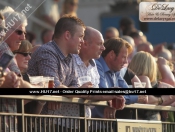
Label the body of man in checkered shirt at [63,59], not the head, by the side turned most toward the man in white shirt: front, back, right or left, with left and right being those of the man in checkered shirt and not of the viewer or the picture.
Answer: left

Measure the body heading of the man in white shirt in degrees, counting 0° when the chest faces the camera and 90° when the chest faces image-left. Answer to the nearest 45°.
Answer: approximately 315°

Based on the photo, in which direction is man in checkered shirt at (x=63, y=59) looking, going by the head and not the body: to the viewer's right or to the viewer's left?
to the viewer's right

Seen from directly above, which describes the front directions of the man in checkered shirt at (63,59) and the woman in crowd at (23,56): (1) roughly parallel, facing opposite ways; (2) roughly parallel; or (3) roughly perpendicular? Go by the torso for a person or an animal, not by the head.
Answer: roughly parallel

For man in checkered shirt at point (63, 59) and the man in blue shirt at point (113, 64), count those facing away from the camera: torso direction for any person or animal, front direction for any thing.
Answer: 0

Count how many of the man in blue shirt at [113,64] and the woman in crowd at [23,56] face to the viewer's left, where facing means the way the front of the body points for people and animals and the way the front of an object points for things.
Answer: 0

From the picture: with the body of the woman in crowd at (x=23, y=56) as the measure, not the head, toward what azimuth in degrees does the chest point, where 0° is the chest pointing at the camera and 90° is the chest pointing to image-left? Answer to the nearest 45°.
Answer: approximately 315°

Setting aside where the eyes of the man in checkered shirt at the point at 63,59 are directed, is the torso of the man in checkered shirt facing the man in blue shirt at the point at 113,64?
no

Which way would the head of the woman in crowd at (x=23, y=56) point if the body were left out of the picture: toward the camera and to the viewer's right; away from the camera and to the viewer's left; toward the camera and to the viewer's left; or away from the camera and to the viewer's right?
toward the camera and to the viewer's right

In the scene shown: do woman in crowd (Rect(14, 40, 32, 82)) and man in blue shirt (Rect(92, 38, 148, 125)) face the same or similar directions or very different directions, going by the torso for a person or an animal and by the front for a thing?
same or similar directions

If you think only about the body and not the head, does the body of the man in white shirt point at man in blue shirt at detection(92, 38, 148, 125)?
no

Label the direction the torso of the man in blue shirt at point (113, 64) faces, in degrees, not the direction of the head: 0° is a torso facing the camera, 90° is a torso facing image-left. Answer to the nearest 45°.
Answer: approximately 315°

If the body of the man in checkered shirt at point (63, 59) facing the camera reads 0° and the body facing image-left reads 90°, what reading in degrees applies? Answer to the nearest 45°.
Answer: approximately 315°

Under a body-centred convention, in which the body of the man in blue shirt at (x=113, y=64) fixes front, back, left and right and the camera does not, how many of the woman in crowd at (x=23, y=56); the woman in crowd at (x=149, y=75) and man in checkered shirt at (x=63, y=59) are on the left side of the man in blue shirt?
1

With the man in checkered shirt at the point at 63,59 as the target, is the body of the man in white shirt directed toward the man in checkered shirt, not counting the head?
no

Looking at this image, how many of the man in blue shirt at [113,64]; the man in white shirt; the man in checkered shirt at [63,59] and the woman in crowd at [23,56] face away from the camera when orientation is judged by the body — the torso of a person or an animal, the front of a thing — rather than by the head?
0
